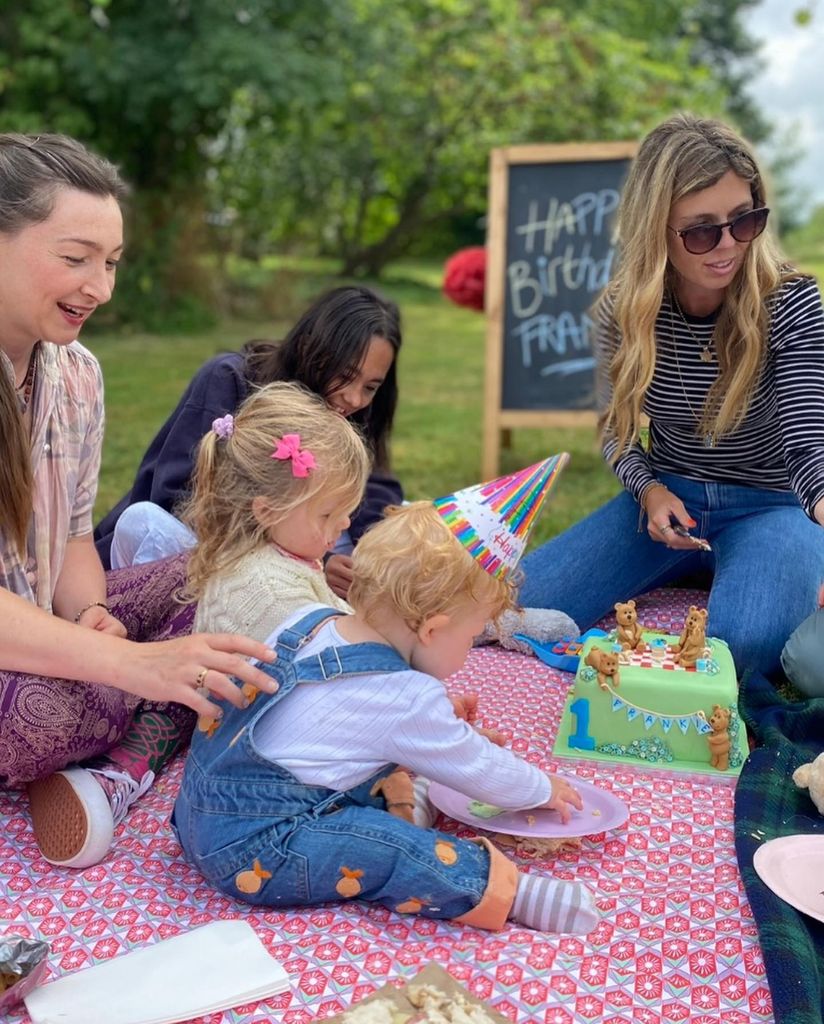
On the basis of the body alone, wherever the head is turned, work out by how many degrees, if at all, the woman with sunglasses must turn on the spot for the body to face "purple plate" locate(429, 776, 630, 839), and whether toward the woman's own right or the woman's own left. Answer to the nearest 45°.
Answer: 0° — they already face it

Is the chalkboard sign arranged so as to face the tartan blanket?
yes

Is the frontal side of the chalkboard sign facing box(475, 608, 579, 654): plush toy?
yes

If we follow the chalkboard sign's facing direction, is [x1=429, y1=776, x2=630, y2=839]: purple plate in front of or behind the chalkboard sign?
in front

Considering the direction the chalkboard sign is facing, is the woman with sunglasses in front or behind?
in front

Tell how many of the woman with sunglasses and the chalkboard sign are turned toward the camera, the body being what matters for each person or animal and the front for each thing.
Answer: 2

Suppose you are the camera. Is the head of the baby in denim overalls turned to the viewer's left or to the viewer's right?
to the viewer's right

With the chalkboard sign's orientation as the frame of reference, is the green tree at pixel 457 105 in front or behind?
behind

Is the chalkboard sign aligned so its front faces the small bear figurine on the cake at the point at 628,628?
yes
